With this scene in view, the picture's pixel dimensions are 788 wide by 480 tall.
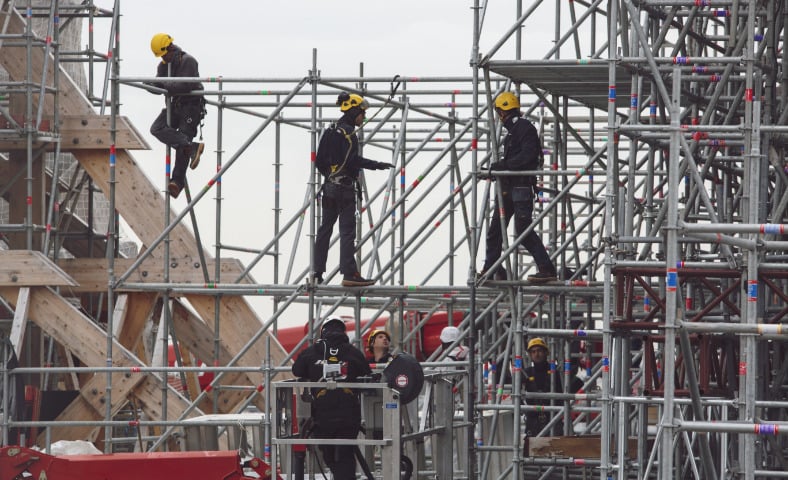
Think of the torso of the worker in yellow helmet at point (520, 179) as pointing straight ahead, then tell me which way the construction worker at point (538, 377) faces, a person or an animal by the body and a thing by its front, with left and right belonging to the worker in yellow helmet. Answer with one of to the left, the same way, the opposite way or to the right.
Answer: to the left

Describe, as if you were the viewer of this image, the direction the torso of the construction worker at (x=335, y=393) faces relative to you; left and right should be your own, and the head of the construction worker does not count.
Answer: facing away from the viewer

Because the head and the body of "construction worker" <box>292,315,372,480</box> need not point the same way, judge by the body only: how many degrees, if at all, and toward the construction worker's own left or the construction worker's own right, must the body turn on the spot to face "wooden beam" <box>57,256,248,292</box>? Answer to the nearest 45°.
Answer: approximately 45° to the construction worker's own left

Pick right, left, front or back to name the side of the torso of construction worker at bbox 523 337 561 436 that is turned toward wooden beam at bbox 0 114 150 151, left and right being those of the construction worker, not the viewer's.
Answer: right

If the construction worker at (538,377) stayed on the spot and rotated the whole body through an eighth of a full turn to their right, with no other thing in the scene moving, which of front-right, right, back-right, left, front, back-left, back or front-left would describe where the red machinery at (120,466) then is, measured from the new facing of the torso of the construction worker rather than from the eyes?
front

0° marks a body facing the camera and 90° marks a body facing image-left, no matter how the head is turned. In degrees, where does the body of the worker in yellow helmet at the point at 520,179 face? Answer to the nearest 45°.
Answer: approximately 90°

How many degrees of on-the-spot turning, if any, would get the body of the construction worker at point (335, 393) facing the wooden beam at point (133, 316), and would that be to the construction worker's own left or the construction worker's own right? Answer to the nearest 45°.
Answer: approximately 45° to the construction worker's own left

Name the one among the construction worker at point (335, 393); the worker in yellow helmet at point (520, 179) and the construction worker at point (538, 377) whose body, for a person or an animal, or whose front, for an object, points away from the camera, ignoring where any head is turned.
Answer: the construction worker at point (335, 393)

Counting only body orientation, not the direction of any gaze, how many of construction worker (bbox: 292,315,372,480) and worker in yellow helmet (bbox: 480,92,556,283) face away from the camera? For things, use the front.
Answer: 1

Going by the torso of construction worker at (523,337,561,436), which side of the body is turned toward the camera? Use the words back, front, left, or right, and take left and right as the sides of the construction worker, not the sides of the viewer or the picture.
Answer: front
